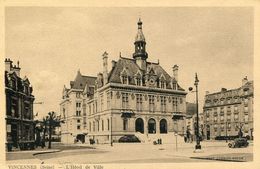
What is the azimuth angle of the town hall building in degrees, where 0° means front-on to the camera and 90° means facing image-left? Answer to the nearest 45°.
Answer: approximately 315°
